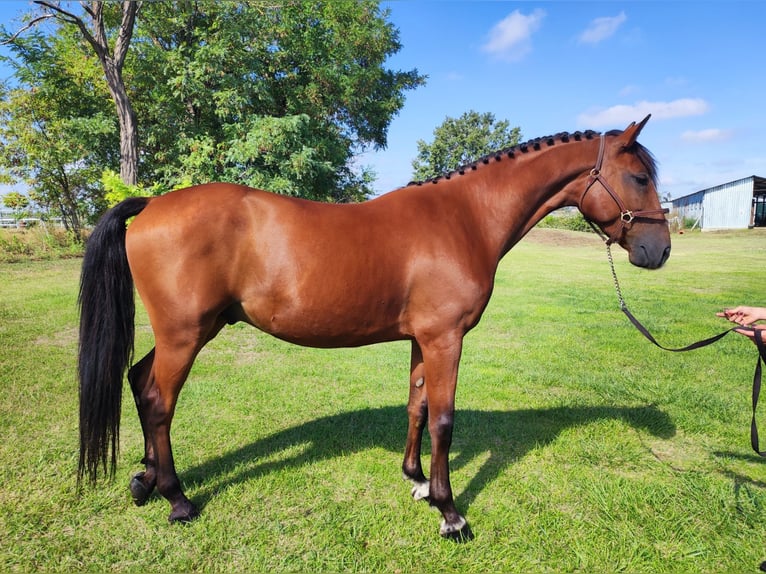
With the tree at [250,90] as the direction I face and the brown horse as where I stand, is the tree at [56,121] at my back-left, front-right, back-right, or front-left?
front-left

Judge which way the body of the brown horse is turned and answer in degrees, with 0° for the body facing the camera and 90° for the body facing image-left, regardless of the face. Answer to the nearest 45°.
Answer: approximately 270°

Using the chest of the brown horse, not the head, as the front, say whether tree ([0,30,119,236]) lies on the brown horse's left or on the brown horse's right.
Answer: on the brown horse's left

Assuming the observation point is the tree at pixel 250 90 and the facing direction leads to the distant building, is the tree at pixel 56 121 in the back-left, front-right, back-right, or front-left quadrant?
back-left

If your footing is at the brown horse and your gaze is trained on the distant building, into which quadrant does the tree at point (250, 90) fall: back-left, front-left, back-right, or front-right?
front-left

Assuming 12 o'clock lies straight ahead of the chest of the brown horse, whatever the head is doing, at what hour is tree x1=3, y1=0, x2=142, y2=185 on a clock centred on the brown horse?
The tree is roughly at 8 o'clock from the brown horse.

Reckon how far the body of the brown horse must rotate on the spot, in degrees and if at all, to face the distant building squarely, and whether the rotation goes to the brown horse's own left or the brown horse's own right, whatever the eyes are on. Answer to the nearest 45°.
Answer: approximately 45° to the brown horse's own left
